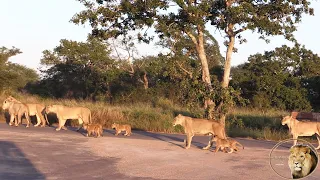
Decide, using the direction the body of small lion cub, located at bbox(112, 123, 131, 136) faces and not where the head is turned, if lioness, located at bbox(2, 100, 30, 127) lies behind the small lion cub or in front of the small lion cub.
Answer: in front

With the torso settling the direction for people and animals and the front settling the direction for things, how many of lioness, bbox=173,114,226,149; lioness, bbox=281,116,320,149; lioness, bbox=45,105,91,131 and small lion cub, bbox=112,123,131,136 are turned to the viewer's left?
4

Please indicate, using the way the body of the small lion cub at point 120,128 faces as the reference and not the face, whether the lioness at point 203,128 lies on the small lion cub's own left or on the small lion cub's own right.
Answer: on the small lion cub's own left

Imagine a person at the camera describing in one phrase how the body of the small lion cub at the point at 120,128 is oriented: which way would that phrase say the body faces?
to the viewer's left

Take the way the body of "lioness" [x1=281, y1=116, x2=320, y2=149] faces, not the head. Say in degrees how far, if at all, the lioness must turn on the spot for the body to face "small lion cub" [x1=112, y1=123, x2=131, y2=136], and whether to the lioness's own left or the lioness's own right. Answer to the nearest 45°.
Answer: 0° — it already faces it

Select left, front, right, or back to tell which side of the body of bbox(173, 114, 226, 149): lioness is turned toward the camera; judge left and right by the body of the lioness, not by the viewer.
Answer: left

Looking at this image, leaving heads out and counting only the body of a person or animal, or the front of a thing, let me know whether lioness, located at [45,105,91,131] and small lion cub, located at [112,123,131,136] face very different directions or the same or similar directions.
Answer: same or similar directions

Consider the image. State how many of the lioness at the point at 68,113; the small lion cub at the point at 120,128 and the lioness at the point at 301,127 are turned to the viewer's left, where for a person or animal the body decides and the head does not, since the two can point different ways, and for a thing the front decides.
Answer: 3

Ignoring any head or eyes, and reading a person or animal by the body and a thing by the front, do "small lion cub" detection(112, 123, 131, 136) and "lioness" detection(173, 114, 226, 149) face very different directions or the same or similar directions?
same or similar directions

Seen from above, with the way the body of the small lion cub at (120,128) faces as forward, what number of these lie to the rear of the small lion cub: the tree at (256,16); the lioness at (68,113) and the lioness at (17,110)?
1

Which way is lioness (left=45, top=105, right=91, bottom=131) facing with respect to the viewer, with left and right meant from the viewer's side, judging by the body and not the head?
facing to the left of the viewer

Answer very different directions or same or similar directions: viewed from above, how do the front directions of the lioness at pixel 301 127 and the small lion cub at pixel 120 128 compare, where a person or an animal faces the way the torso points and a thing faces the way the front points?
same or similar directions

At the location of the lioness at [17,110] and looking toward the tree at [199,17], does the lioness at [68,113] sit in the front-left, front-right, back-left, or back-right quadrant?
front-right

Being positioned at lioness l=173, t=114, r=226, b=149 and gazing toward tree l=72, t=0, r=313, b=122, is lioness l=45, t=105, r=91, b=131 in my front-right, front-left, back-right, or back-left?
front-left

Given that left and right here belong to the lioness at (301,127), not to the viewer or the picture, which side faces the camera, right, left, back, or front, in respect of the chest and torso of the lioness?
left
